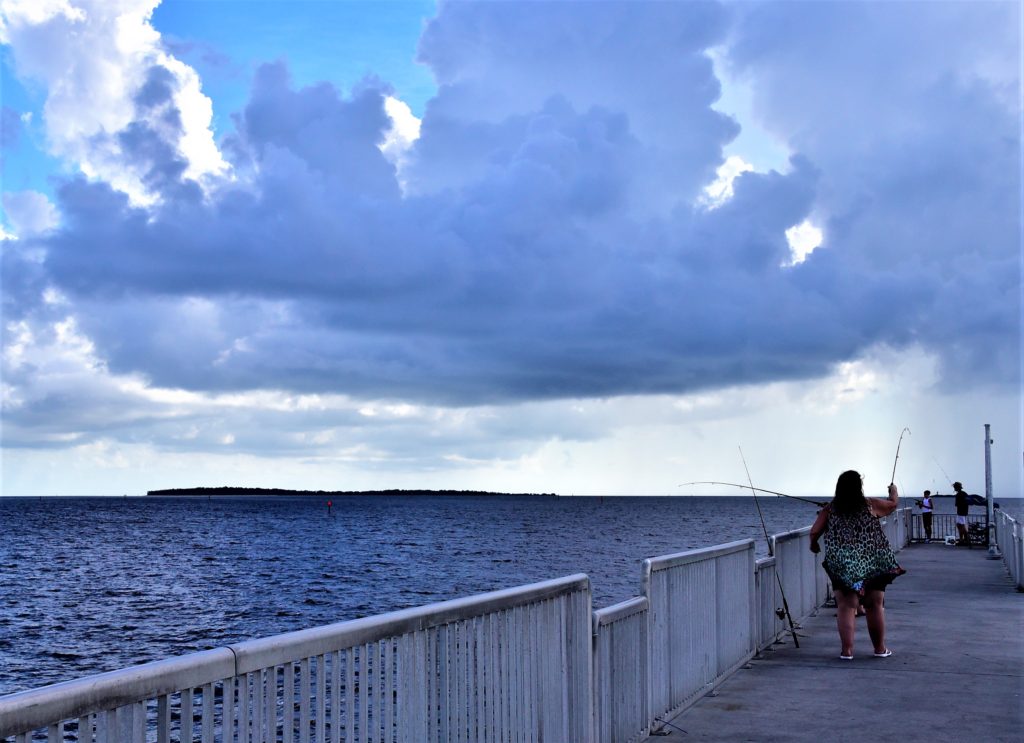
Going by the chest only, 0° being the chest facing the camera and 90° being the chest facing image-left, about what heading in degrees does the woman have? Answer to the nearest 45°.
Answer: approximately 180°

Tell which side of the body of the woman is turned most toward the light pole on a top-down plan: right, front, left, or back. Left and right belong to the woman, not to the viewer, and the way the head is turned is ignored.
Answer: front

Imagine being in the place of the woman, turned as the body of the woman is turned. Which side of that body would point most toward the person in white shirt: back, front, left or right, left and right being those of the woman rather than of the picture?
front

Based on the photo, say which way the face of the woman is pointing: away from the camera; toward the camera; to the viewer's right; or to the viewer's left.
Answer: away from the camera

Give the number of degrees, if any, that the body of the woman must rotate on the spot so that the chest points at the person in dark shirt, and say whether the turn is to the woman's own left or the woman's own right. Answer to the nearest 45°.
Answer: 0° — they already face them
